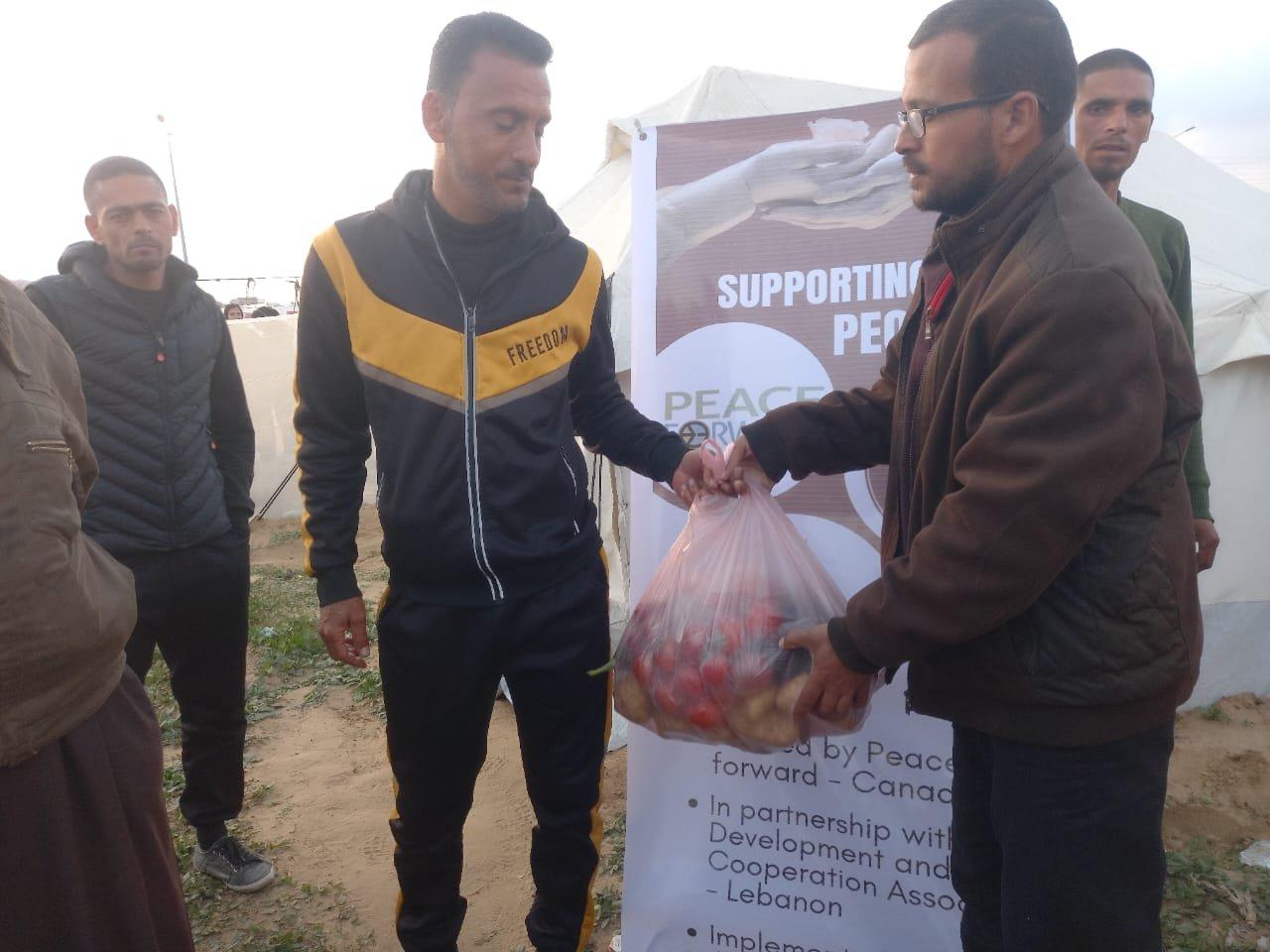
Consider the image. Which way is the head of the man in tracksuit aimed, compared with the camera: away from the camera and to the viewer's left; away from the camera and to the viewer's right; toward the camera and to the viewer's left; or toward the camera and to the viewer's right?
toward the camera and to the viewer's right

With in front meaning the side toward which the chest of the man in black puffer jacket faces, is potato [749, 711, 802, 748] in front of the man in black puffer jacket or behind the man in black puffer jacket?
in front

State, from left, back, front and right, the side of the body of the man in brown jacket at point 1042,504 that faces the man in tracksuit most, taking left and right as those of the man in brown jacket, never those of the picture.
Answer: front

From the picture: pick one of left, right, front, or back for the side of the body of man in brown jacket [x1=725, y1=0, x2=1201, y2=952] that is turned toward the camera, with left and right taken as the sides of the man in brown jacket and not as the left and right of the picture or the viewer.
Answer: left

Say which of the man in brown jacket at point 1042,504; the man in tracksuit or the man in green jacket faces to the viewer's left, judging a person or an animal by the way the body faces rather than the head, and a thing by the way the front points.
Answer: the man in brown jacket

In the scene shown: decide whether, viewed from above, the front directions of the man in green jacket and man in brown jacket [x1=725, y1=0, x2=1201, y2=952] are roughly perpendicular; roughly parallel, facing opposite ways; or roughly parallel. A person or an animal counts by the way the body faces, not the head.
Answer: roughly perpendicular

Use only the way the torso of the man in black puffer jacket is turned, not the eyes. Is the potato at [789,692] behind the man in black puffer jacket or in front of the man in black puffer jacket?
in front

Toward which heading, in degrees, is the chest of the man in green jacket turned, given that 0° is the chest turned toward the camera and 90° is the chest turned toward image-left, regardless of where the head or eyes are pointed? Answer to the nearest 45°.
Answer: approximately 0°

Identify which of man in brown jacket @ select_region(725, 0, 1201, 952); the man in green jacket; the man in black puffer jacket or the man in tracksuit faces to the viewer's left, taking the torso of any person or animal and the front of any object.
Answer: the man in brown jacket

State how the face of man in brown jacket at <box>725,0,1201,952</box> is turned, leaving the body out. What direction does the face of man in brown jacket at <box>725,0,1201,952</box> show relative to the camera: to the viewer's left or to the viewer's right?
to the viewer's left

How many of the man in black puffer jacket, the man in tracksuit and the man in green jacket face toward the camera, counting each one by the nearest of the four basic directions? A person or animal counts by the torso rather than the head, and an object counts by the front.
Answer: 3

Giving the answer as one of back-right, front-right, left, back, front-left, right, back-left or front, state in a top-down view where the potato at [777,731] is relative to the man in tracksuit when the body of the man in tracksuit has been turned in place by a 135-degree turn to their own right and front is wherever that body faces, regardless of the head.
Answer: back

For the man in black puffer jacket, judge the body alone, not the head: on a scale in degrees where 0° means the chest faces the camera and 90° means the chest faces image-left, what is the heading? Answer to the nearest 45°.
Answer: approximately 0°
